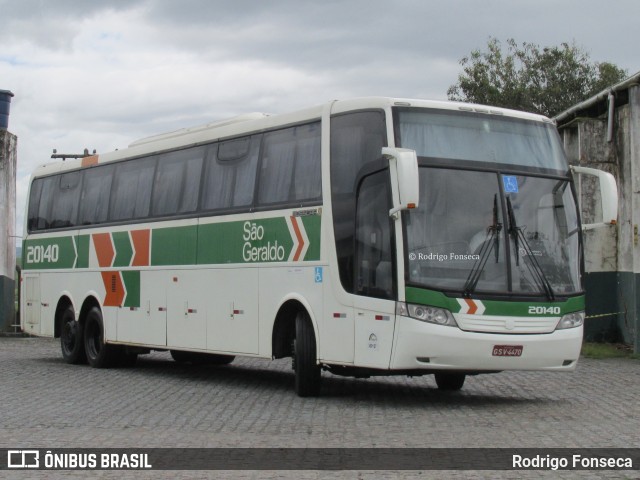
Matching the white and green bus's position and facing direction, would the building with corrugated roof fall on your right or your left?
on your left

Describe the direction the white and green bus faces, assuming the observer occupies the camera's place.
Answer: facing the viewer and to the right of the viewer
